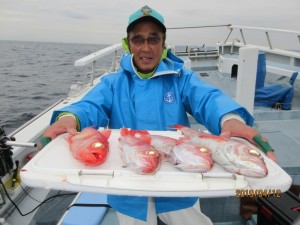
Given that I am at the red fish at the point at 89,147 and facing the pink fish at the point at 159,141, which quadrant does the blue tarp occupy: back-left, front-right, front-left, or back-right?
front-left

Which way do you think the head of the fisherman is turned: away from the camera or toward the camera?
toward the camera

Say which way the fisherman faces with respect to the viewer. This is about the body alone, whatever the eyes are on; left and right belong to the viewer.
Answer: facing the viewer

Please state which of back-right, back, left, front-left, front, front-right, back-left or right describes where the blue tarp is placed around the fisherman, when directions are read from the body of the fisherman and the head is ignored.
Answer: back-left
